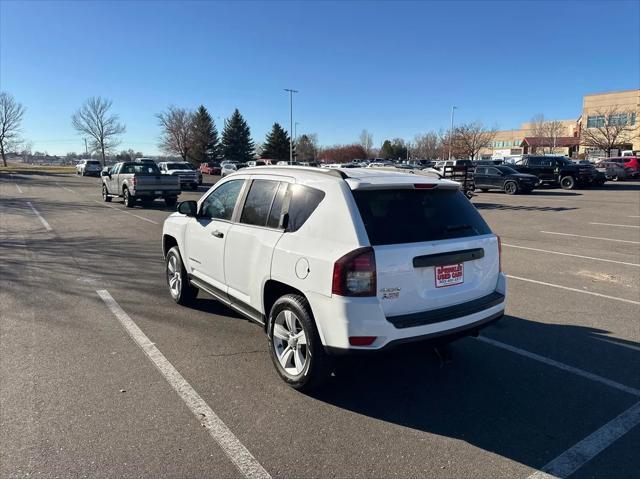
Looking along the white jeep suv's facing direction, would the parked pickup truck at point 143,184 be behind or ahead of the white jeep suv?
ahead

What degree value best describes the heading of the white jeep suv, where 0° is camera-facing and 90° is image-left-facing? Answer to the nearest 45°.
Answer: approximately 135°

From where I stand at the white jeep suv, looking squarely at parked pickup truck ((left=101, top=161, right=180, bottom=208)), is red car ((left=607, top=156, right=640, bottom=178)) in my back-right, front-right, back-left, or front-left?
front-right

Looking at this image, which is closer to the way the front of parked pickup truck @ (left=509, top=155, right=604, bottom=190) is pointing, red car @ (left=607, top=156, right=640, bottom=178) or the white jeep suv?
the white jeep suv

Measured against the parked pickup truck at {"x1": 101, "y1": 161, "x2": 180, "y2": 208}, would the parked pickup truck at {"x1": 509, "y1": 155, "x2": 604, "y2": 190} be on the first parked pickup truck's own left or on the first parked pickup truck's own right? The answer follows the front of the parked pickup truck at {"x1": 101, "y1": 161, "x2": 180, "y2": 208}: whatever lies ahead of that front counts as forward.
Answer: on the first parked pickup truck's own right

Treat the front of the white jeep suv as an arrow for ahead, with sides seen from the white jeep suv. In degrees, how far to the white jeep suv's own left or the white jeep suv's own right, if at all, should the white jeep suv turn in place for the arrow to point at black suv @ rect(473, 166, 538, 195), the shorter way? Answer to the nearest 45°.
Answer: approximately 45° to the white jeep suv's own right

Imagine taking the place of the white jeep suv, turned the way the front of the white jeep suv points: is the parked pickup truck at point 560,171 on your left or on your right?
on your right

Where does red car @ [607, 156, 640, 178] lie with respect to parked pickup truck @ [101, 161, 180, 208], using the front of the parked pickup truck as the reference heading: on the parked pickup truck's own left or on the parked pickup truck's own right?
on the parked pickup truck's own right

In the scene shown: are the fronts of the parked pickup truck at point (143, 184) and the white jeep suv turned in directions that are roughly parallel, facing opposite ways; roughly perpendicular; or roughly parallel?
roughly parallel

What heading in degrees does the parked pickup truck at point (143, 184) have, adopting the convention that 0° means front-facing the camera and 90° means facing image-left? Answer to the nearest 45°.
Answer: approximately 135°

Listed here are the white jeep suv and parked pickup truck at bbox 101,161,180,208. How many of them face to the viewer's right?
0
